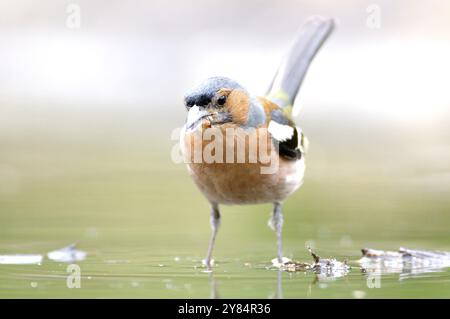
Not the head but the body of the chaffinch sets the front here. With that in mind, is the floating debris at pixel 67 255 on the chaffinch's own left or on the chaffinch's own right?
on the chaffinch's own right

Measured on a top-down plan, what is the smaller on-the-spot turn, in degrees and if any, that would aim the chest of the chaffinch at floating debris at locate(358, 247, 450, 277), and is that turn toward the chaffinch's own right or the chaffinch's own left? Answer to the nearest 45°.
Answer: approximately 135° to the chaffinch's own left

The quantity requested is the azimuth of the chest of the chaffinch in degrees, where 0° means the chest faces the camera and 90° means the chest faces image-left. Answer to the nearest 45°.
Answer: approximately 45°

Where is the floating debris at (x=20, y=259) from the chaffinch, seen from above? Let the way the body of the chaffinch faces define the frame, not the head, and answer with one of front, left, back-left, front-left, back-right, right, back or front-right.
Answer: front-right
